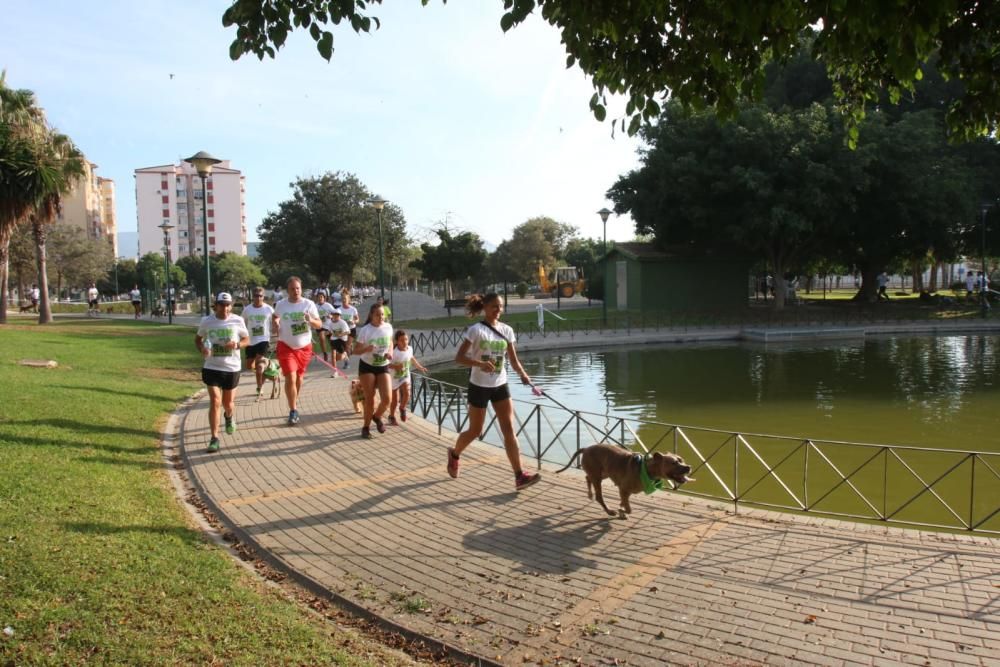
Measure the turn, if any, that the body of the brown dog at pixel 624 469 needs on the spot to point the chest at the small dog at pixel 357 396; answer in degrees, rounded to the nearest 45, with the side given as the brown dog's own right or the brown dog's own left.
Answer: approximately 135° to the brown dog's own left

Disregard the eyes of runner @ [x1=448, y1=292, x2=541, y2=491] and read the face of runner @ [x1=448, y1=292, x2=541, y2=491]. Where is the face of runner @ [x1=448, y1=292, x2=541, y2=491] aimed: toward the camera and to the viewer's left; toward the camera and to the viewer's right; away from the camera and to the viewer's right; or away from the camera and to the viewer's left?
toward the camera and to the viewer's right

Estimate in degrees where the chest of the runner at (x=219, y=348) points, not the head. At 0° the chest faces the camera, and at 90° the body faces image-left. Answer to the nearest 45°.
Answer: approximately 0°

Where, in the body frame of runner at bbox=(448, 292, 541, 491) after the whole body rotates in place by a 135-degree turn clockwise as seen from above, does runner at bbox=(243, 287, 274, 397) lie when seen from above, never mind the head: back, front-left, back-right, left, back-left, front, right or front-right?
front-right

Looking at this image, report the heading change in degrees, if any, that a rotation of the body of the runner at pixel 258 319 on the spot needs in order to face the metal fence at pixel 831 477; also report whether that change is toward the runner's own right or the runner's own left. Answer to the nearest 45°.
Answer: approximately 45° to the runner's own left

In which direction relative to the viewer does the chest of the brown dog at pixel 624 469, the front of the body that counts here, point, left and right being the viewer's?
facing to the right of the viewer

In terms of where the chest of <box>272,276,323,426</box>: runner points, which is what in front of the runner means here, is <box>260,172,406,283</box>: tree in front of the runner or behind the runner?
behind

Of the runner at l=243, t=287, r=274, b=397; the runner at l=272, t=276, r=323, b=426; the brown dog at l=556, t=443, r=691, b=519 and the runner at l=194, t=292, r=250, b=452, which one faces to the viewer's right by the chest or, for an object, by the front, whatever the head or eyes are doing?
the brown dog
